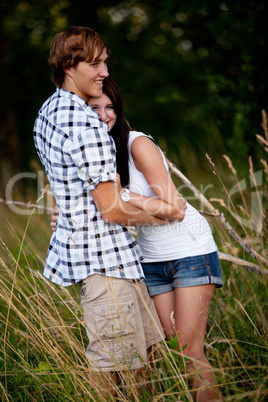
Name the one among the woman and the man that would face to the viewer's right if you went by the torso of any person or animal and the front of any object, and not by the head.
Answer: the man

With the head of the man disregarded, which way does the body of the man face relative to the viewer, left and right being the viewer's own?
facing to the right of the viewer

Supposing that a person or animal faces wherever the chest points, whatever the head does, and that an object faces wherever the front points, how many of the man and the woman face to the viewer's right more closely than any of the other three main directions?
1
